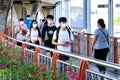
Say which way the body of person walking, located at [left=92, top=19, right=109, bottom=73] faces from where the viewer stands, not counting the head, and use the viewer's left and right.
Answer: facing away from the viewer and to the left of the viewer

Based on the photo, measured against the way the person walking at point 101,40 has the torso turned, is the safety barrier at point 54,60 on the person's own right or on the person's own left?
on the person's own left

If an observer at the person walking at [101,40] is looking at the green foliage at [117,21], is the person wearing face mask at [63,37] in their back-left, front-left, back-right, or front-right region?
back-left

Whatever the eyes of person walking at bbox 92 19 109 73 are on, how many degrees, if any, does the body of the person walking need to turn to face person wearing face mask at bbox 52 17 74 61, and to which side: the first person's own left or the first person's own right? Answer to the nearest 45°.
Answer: approximately 90° to the first person's own left

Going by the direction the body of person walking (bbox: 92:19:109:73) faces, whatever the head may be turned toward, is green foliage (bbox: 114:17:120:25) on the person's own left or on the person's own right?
on the person's own right
